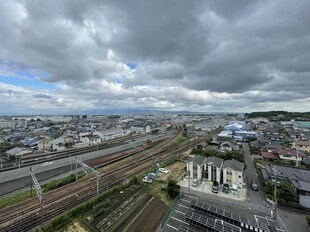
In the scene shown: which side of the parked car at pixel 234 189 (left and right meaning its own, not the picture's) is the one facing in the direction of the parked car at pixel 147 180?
right

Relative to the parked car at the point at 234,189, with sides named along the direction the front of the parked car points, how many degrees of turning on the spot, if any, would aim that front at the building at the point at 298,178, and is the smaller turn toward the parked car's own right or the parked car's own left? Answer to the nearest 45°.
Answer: approximately 135° to the parked car's own left

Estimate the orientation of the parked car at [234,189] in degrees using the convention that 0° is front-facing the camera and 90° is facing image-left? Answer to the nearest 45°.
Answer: approximately 0°

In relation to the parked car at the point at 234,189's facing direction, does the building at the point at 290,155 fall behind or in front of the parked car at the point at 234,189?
behind

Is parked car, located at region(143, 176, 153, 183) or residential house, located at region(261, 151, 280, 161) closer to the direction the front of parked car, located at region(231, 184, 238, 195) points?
the parked car

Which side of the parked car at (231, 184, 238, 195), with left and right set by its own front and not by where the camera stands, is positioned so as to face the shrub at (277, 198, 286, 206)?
left

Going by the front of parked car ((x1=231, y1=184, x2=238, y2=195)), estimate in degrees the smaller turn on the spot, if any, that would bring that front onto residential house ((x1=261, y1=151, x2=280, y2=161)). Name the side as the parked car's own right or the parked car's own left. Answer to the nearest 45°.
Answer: approximately 180°

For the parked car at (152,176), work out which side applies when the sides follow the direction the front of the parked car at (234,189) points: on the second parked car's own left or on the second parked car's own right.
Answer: on the second parked car's own right

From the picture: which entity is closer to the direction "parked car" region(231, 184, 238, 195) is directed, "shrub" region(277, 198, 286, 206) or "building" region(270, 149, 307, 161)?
the shrub
